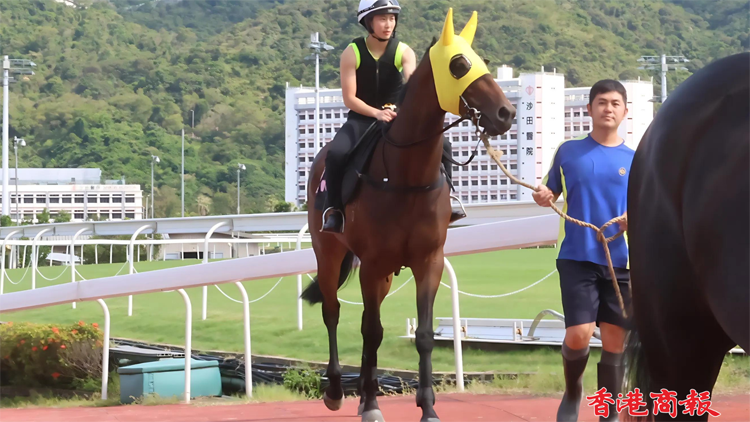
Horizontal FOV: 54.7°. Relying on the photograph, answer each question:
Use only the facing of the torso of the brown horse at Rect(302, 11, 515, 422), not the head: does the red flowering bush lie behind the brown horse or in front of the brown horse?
behind

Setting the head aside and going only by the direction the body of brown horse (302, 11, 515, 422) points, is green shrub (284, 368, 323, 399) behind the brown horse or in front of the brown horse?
behind

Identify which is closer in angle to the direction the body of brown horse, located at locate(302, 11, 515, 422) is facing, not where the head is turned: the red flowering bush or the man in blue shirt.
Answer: the man in blue shirt

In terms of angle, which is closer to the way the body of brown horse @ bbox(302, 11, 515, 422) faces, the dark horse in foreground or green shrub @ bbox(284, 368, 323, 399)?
the dark horse in foreground

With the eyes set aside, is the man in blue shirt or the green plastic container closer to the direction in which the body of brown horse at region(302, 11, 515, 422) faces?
the man in blue shirt

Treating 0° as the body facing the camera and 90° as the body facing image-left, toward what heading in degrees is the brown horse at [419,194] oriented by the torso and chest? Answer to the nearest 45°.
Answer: approximately 315°

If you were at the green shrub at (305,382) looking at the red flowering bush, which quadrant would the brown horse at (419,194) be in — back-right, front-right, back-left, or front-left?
back-left
